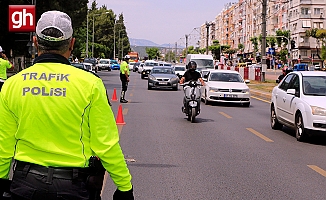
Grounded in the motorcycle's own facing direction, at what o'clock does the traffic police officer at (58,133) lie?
The traffic police officer is roughly at 12 o'clock from the motorcycle.

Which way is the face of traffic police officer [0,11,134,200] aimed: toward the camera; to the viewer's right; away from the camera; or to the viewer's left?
away from the camera

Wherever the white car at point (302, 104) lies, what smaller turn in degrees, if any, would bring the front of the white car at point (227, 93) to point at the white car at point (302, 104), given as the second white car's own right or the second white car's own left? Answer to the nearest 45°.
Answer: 0° — it already faces it

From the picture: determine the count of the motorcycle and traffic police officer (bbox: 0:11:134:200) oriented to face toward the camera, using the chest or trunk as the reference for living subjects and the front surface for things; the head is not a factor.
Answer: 1

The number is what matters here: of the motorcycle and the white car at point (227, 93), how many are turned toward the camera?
2

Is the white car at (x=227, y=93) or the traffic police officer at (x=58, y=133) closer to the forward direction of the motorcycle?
the traffic police officer

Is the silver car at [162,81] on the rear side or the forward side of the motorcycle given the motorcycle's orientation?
on the rear side

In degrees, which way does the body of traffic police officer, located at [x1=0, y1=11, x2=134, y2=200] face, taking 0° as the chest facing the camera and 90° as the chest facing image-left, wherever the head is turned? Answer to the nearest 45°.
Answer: approximately 180°
